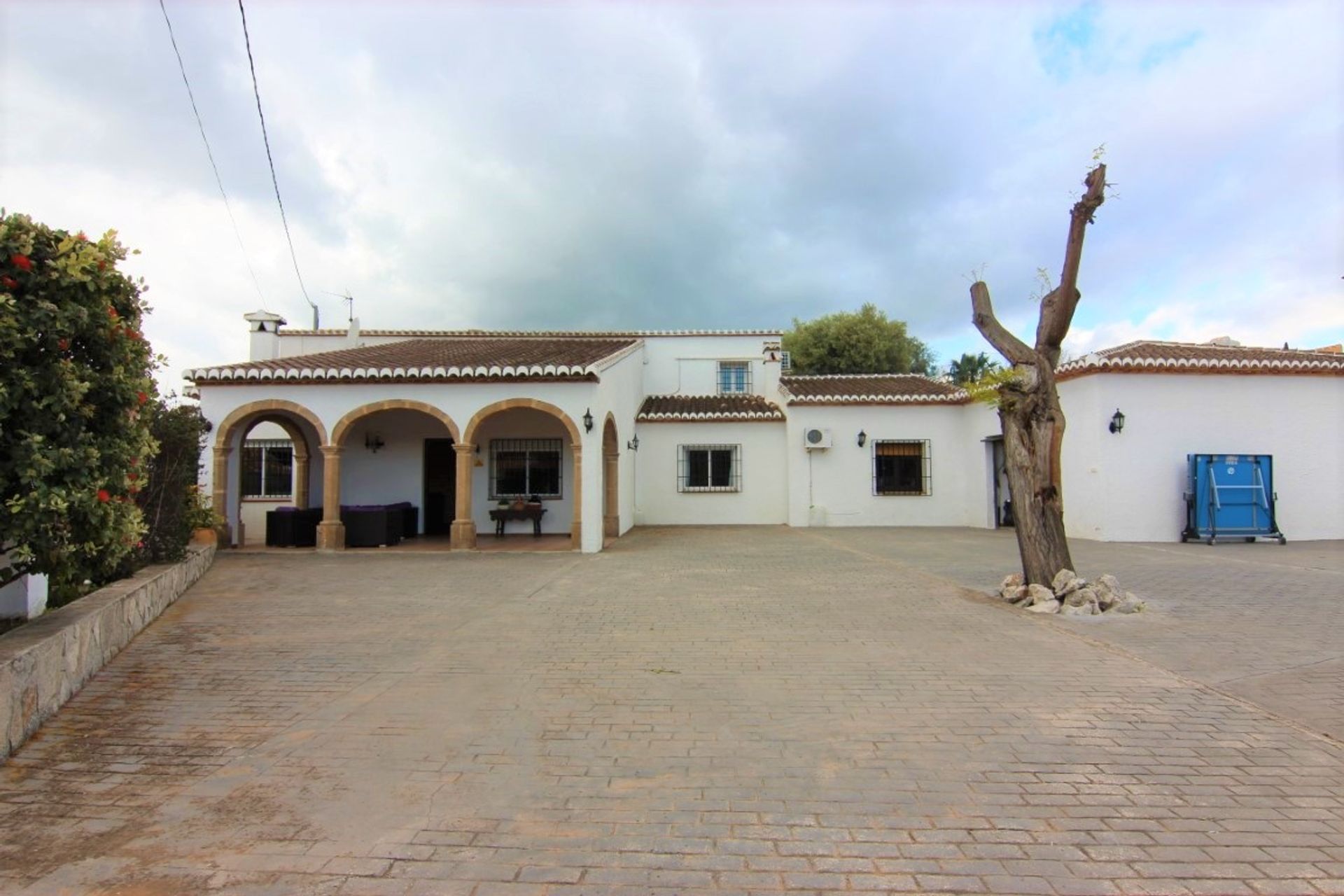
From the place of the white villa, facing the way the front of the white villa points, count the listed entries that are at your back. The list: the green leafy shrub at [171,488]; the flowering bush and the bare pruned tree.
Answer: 0

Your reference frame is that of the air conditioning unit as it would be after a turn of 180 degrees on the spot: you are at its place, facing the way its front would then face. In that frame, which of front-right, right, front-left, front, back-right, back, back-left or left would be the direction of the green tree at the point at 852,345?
front

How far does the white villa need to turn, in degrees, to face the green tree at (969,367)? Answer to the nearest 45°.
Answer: approximately 135° to its left

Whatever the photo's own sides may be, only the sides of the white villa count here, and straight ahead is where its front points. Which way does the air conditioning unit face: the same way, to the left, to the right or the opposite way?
the same way

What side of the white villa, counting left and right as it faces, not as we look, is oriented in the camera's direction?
front

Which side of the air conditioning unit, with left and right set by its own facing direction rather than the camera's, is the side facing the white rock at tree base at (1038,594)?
front

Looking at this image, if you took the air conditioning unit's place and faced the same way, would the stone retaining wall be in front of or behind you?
in front

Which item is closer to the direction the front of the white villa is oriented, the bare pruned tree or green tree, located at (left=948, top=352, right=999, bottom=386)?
the bare pruned tree

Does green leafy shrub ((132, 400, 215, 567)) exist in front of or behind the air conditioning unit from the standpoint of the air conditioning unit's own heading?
in front

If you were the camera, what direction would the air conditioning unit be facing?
facing the viewer

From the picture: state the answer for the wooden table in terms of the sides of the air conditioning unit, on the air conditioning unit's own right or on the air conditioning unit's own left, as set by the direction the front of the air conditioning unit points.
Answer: on the air conditioning unit's own right

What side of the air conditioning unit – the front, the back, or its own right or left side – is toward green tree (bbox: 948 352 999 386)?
back

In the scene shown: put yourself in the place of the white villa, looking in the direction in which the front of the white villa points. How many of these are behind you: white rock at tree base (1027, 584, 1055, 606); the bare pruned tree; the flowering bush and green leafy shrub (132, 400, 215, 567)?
0

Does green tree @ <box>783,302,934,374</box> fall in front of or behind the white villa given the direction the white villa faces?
behind
